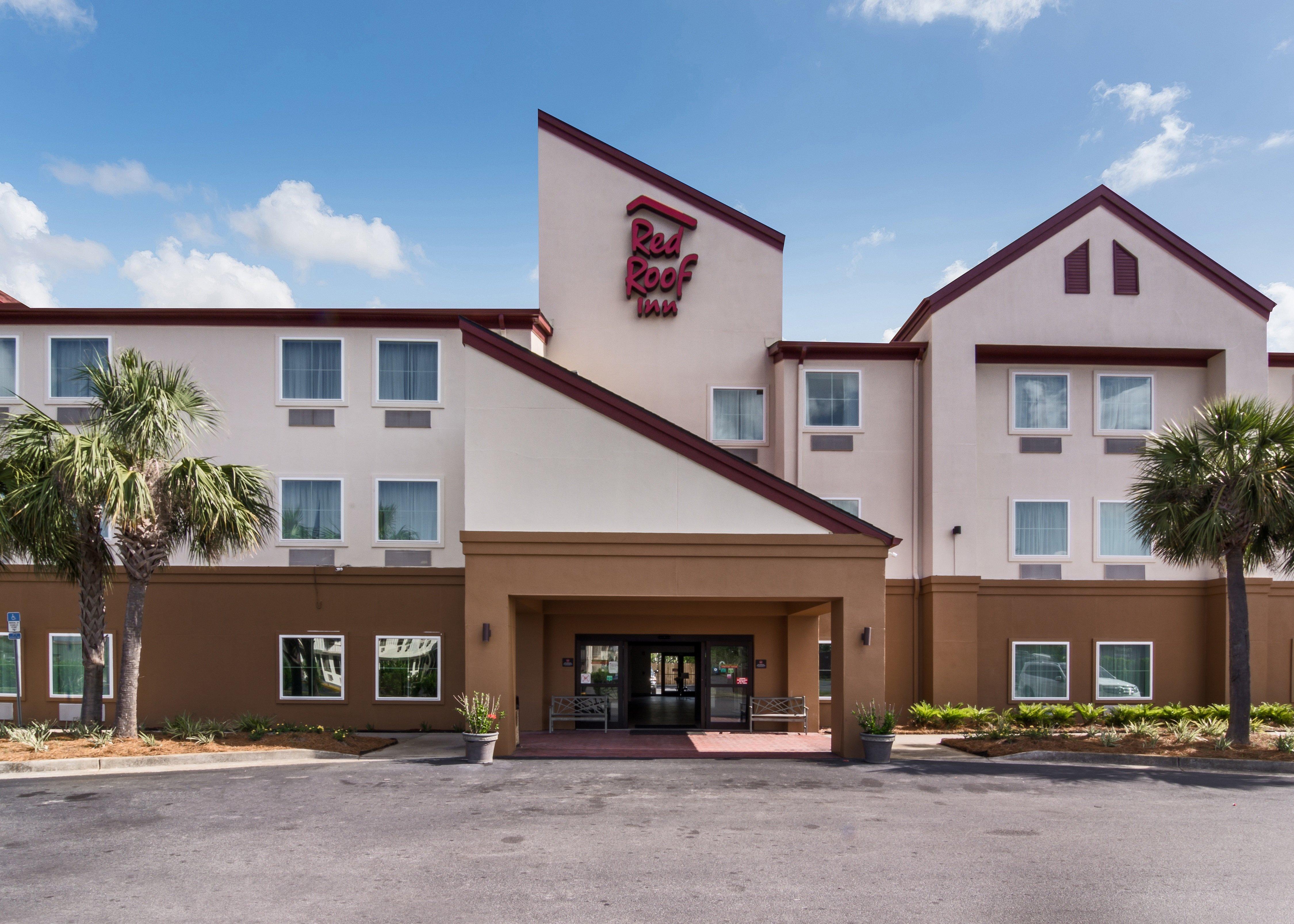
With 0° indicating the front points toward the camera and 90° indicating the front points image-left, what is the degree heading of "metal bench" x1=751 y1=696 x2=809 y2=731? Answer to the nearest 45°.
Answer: approximately 0°

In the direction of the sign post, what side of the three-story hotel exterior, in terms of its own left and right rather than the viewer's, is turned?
right

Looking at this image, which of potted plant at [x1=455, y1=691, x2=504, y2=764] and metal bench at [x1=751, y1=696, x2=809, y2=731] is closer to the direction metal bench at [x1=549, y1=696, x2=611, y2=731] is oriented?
the potted plant
